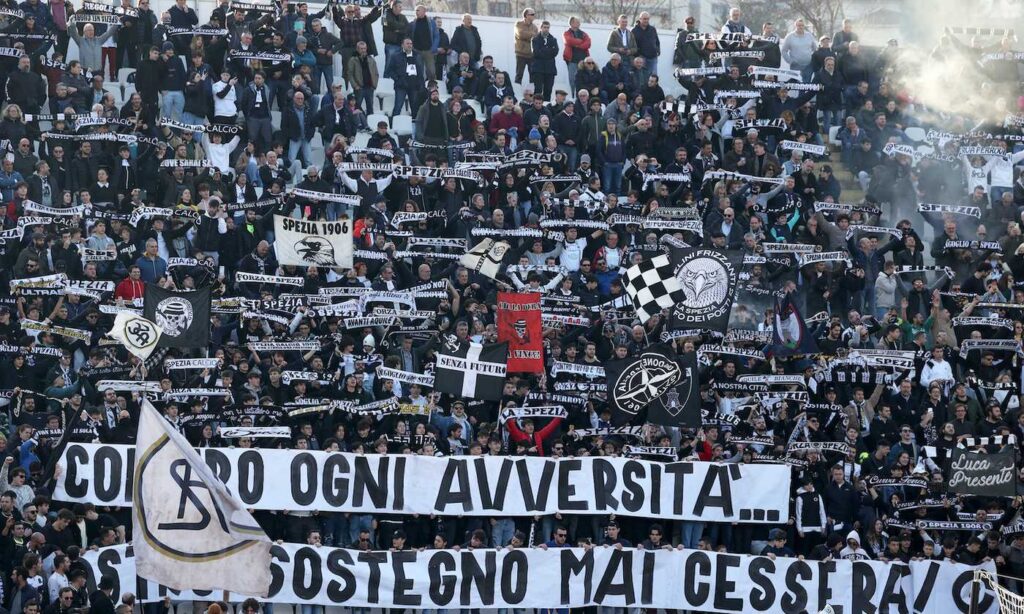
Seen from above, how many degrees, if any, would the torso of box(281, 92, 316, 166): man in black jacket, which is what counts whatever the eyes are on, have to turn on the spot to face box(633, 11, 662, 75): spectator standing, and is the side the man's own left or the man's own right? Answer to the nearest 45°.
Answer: approximately 90° to the man's own left

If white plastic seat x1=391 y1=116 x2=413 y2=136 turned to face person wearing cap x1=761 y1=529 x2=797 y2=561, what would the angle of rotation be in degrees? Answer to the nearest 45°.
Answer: approximately 45° to its left

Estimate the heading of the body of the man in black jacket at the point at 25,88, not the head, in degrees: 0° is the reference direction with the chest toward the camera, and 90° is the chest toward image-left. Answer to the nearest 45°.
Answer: approximately 0°

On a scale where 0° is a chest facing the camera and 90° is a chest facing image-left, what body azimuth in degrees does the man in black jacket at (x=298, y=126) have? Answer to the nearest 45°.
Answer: approximately 0°
